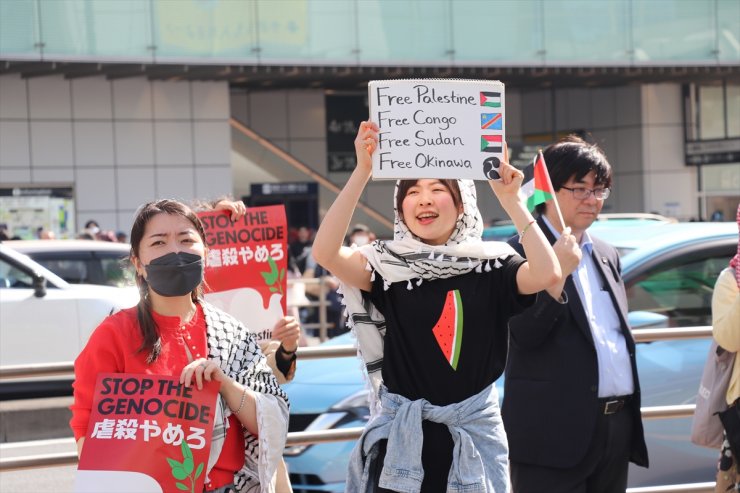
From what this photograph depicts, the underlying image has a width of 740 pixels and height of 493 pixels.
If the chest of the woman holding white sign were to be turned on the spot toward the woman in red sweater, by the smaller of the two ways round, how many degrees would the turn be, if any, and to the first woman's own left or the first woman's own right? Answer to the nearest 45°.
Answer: approximately 90° to the first woman's own right

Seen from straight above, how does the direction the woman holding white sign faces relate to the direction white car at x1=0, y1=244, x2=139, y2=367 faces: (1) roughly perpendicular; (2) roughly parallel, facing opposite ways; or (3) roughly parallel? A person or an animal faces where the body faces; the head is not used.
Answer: roughly perpendicular

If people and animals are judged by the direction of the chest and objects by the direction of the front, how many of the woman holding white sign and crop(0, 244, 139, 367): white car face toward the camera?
1

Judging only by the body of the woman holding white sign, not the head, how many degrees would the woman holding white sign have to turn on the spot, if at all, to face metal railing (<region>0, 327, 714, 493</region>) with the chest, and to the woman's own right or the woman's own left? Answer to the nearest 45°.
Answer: approximately 180°

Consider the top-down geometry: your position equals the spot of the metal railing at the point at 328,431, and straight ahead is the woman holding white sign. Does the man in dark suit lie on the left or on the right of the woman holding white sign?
left

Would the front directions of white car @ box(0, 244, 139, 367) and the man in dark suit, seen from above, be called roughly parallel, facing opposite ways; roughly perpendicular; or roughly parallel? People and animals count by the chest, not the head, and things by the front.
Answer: roughly perpendicular

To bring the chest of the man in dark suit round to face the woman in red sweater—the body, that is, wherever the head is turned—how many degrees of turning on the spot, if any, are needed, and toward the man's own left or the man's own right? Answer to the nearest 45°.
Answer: approximately 90° to the man's own right
